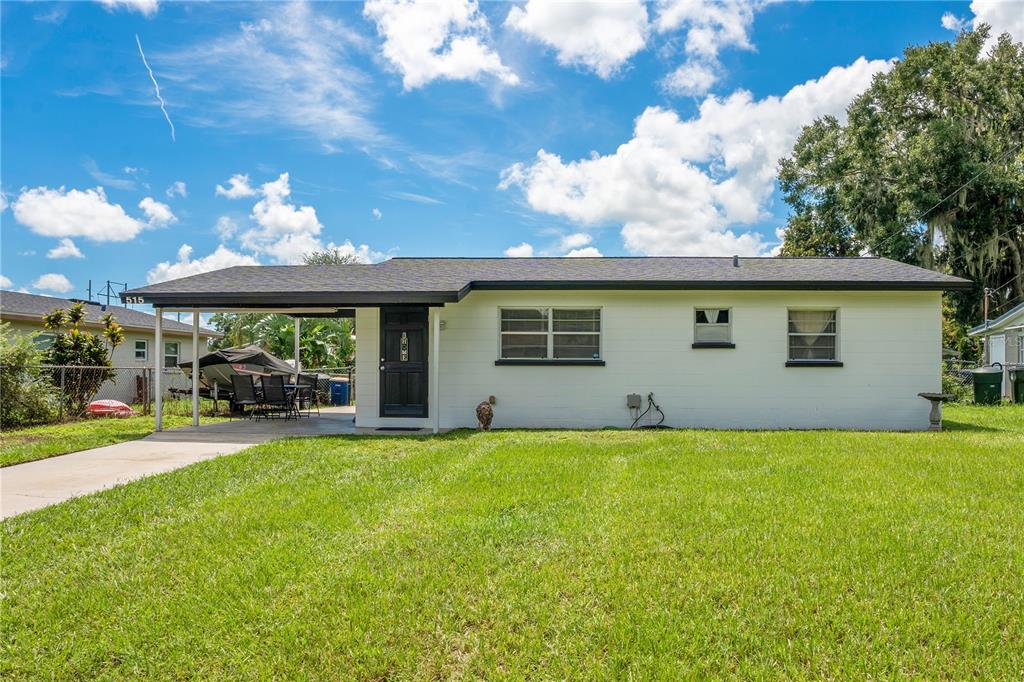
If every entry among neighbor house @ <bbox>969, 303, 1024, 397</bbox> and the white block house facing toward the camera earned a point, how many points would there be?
2

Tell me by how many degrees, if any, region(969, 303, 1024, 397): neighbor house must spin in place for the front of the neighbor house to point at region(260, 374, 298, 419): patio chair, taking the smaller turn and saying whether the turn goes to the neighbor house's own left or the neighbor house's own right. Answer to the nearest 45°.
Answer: approximately 45° to the neighbor house's own right

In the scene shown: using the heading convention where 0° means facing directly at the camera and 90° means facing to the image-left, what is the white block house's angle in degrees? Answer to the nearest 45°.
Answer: approximately 0°

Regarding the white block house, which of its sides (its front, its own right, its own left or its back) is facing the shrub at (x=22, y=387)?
right
